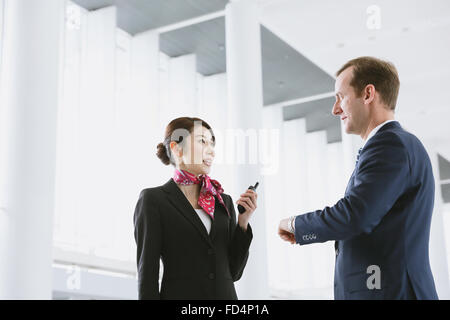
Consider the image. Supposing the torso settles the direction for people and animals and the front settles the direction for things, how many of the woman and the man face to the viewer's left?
1

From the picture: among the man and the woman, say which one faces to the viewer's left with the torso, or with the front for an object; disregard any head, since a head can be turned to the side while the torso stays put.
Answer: the man

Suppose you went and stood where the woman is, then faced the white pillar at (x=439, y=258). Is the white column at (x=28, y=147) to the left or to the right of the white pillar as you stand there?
left

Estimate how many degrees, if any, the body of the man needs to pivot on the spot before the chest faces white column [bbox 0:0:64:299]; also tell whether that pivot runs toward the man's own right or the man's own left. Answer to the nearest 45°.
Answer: approximately 45° to the man's own right

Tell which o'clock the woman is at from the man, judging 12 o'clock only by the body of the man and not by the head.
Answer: The woman is roughly at 1 o'clock from the man.

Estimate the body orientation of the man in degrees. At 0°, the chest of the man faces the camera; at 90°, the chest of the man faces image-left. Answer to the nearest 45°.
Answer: approximately 90°

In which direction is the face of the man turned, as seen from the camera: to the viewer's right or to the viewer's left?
to the viewer's left
